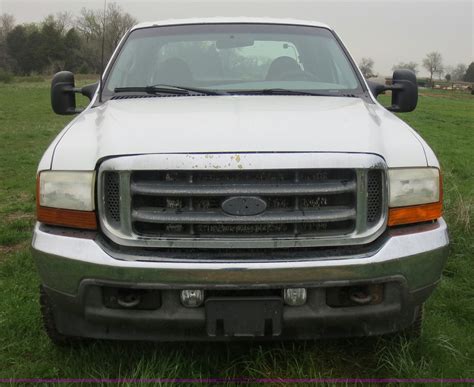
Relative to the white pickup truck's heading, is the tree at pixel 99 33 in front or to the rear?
to the rear

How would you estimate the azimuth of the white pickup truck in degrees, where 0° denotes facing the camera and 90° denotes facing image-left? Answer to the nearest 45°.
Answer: approximately 0°

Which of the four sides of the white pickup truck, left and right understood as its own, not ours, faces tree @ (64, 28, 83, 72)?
back
